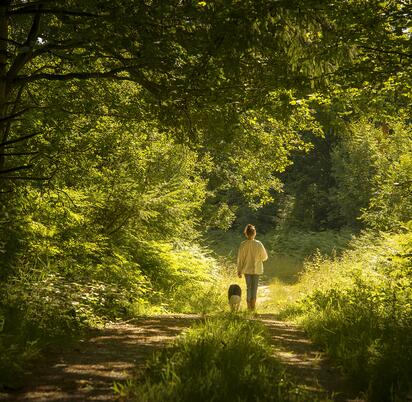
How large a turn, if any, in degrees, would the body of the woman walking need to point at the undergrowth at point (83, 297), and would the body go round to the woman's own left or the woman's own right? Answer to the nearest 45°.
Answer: approximately 135° to the woman's own left

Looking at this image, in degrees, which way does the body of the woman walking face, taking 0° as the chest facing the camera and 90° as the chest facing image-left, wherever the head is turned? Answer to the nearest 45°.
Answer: approximately 180°
